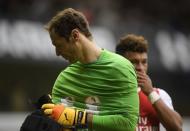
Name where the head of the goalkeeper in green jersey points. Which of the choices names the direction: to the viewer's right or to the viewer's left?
to the viewer's left

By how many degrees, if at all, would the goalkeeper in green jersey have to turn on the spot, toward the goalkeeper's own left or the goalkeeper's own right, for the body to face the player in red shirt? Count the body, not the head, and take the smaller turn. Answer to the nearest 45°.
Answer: approximately 180°

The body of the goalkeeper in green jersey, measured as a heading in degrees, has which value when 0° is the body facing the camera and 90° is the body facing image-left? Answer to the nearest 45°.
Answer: approximately 45°
